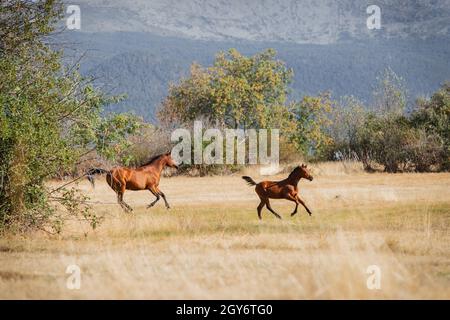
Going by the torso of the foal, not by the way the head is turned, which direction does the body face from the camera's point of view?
to the viewer's right

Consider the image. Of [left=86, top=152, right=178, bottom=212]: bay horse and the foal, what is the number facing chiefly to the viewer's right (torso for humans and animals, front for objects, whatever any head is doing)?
2

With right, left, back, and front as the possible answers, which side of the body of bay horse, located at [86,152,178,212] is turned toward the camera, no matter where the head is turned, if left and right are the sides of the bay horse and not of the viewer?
right

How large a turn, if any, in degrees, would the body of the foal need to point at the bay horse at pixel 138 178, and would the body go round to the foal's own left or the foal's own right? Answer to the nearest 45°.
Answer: approximately 135° to the foal's own left

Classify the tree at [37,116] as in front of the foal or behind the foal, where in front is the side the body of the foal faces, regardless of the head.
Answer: behind

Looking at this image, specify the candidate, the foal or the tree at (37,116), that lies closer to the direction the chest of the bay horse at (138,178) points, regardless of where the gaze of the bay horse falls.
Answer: the foal

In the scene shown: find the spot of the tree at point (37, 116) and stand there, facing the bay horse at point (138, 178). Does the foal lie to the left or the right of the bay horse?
right

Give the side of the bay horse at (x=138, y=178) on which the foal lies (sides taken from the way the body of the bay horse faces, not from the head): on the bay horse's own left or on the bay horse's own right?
on the bay horse's own right
